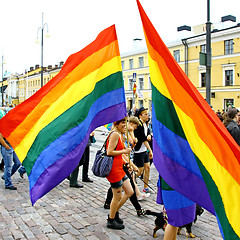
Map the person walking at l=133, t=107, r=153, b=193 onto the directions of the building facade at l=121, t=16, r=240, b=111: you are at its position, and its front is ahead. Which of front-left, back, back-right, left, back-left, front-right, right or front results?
front-left

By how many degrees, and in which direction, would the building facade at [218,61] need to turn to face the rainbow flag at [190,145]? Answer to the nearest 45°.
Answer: approximately 45° to its left

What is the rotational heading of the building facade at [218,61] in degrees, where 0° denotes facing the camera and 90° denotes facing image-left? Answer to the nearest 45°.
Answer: approximately 45°

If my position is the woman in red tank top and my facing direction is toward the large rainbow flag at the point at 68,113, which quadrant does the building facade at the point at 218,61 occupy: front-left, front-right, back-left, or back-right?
back-right
